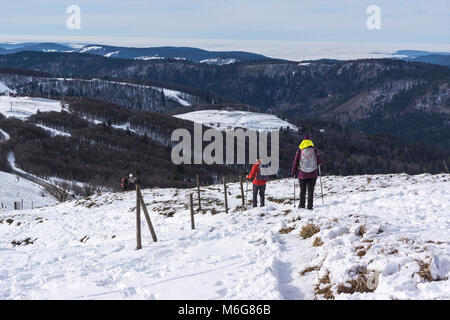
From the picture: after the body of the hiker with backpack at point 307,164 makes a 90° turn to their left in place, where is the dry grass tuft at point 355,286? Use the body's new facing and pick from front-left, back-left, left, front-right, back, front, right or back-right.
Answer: left

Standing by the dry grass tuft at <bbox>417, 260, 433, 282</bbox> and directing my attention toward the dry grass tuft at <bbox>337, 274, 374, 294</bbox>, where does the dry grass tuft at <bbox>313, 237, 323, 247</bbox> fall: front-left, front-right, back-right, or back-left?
front-right

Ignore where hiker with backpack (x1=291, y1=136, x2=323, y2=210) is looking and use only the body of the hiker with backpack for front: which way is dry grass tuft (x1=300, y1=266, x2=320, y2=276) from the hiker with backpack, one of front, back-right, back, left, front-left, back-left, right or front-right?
back

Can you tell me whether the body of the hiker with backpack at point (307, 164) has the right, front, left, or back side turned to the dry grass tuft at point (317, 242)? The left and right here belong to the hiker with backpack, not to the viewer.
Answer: back

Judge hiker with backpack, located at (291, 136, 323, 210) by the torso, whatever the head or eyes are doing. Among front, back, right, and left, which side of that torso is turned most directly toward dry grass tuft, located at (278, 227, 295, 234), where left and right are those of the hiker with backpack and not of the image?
back

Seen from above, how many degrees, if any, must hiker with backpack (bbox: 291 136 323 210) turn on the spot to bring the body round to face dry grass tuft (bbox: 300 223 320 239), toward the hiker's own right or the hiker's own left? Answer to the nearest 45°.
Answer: approximately 180°

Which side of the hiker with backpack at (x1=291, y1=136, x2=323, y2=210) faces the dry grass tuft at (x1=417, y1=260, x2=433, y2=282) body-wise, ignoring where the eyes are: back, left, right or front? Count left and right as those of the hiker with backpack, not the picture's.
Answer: back

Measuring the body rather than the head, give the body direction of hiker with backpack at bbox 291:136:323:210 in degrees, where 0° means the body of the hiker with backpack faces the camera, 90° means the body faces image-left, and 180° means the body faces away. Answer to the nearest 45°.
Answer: approximately 180°

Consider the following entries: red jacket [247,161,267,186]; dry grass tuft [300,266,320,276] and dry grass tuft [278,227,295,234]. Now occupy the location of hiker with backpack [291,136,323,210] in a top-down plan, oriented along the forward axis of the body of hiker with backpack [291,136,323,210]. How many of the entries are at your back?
2

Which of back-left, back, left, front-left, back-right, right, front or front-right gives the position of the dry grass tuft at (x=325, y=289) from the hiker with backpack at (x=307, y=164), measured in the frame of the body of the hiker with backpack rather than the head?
back
